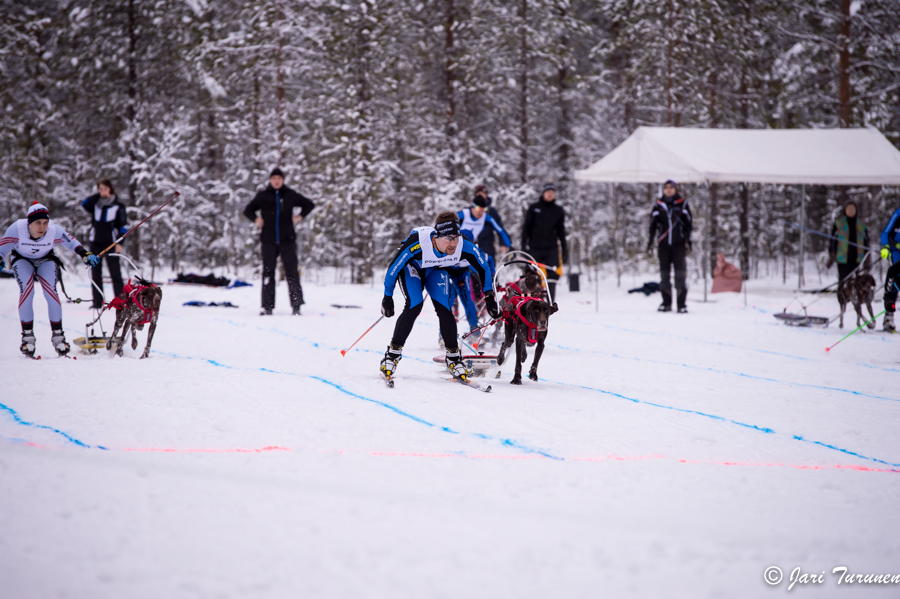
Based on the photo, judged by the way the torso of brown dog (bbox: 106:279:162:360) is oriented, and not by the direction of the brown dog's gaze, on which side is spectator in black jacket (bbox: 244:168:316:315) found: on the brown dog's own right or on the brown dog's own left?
on the brown dog's own left

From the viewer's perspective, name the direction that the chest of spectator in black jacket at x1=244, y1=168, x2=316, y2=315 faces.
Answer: toward the camera

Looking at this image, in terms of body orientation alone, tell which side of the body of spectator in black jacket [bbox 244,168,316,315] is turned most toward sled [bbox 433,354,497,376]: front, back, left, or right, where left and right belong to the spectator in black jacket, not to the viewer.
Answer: front

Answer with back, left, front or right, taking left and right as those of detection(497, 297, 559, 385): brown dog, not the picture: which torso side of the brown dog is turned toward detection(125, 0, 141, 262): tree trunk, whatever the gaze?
back

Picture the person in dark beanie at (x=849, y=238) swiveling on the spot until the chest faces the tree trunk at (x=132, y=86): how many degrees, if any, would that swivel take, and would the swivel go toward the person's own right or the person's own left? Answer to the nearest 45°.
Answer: approximately 90° to the person's own right

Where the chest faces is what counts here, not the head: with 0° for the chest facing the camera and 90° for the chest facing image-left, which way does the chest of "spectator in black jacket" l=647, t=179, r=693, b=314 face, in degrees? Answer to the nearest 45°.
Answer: approximately 0°

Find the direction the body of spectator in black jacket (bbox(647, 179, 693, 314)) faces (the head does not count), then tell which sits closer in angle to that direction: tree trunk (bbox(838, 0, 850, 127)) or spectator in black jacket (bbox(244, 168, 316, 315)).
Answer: the spectator in black jacket

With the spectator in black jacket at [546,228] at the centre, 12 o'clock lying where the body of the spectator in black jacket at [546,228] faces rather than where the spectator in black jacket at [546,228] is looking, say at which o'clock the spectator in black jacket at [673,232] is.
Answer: the spectator in black jacket at [673,232] is roughly at 8 o'clock from the spectator in black jacket at [546,228].

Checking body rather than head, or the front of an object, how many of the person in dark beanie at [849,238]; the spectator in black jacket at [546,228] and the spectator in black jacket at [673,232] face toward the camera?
3
